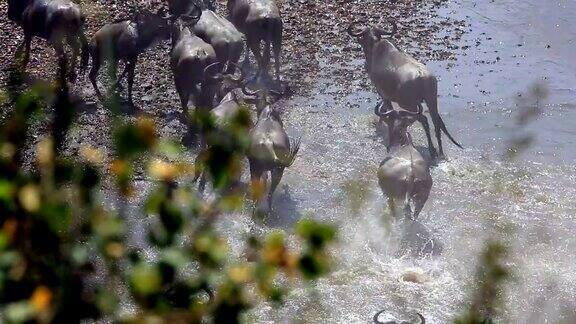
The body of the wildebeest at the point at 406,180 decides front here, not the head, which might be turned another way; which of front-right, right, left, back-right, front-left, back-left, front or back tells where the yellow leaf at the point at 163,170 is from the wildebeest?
back

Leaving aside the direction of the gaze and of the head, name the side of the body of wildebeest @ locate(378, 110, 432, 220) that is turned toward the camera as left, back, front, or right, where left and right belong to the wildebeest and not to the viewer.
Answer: back

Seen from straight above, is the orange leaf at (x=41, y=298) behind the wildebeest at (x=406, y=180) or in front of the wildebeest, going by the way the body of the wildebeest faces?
behind

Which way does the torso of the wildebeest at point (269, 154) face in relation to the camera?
away from the camera

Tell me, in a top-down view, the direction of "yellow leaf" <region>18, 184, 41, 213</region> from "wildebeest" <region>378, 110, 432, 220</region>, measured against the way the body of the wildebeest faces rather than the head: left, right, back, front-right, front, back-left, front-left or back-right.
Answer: back
